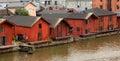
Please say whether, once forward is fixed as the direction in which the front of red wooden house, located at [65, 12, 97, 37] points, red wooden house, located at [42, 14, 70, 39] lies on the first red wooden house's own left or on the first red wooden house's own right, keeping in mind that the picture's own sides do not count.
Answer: on the first red wooden house's own right

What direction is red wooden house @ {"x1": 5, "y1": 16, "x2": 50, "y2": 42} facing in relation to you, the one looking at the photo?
facing the viewer and to the right of the viewer

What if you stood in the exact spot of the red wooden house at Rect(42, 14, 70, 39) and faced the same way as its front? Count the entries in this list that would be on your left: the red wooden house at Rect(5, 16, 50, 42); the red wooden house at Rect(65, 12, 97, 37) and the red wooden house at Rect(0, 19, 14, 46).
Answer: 1

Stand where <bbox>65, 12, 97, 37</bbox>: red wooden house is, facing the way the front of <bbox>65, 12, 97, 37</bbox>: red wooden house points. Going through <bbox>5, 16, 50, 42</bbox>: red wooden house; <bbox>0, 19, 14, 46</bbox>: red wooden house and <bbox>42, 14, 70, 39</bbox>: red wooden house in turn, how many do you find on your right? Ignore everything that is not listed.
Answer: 3

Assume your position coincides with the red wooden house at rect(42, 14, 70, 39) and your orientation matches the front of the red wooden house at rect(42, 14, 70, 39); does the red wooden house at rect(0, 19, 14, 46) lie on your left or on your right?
on your right

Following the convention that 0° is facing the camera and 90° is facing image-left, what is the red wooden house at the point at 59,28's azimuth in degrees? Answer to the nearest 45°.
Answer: approximately 315°

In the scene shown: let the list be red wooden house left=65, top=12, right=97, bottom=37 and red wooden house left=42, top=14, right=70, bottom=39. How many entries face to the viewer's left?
0

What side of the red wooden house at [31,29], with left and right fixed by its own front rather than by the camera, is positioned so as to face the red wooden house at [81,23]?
left
